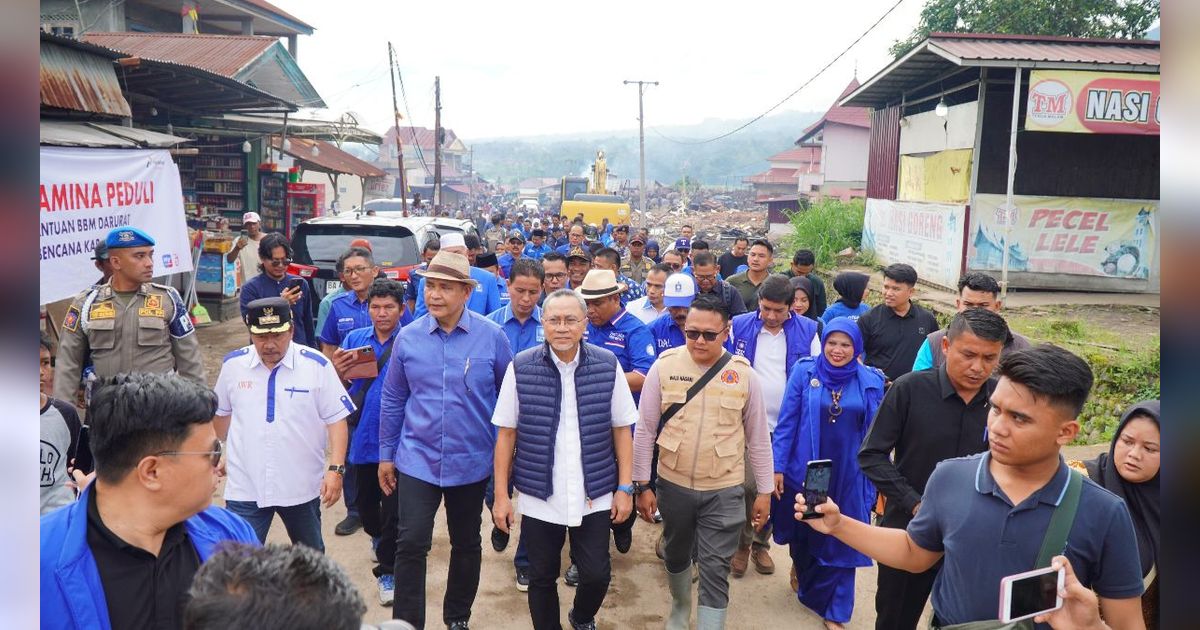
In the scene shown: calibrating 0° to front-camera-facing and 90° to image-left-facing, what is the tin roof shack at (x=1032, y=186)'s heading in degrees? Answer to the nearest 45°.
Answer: approximately 0°

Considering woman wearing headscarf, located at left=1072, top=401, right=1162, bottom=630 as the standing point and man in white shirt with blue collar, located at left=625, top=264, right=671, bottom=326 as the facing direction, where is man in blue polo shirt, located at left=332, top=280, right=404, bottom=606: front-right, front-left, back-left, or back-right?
front-left

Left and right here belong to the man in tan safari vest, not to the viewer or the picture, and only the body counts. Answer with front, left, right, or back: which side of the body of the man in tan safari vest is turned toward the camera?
front

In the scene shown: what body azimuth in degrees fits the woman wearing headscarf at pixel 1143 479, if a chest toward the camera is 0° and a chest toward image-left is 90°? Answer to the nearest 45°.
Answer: approximately 45°

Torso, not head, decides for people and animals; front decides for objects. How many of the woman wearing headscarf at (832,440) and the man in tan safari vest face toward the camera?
2

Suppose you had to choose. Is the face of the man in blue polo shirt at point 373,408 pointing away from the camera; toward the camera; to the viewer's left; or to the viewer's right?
toward the camera

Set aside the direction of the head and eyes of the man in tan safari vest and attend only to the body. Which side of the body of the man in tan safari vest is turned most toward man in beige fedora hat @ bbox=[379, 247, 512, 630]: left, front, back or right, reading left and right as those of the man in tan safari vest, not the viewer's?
right

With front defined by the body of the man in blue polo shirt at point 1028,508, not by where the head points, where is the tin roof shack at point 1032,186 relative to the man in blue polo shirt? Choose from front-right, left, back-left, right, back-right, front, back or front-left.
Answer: back-right

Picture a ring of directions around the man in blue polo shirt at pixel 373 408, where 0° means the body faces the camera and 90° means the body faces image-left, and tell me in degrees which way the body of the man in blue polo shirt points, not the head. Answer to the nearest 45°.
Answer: approximately 0°

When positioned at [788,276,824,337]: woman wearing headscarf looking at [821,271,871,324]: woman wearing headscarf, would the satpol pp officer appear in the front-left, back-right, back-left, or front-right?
back-right

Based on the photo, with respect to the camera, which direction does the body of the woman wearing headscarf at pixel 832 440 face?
toward the camera

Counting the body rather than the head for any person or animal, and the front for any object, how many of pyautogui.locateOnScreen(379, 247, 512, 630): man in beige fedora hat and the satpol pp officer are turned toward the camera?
2

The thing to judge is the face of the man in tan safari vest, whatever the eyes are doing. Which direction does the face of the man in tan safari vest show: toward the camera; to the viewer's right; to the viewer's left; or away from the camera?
toward the camera

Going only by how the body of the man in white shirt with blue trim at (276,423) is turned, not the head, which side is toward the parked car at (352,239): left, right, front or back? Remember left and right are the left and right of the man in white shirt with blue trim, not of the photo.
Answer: back

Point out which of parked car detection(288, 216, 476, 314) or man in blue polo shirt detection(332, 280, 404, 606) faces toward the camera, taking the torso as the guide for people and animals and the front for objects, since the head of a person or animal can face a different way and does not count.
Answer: the man in blue polo shirt

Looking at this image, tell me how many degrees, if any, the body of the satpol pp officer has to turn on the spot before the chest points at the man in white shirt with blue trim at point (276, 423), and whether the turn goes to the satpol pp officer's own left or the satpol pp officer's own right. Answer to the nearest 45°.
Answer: approximately 45° to the satpol pp officer's own left
